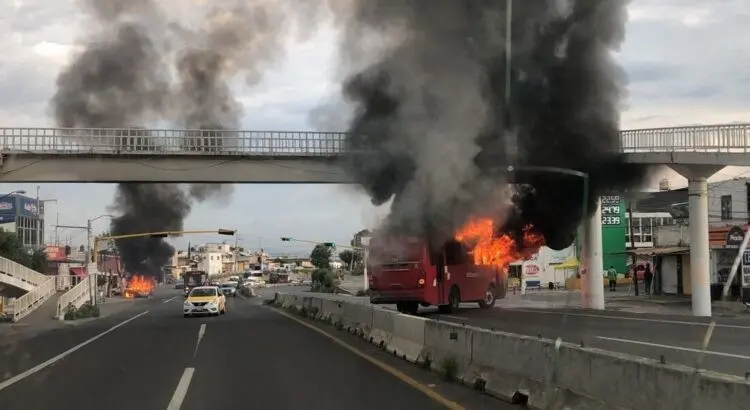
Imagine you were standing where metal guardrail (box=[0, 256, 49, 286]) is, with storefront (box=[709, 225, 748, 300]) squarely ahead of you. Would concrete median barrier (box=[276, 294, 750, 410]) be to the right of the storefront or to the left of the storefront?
right
